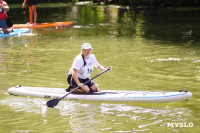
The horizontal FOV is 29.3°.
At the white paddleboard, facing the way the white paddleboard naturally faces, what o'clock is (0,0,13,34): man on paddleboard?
The man on paddleboard is roughly at 8 o'clock from the white paddleboard.

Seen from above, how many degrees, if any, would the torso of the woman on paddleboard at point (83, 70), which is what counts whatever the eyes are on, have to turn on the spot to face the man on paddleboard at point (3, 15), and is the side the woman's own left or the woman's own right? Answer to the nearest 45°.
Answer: approximately 135° to the woman's own left

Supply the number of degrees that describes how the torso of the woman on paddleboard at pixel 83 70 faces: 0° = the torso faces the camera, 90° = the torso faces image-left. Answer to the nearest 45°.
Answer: approximately 315°

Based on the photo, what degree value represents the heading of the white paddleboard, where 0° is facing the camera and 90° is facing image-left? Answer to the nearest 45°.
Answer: approximately 270°
